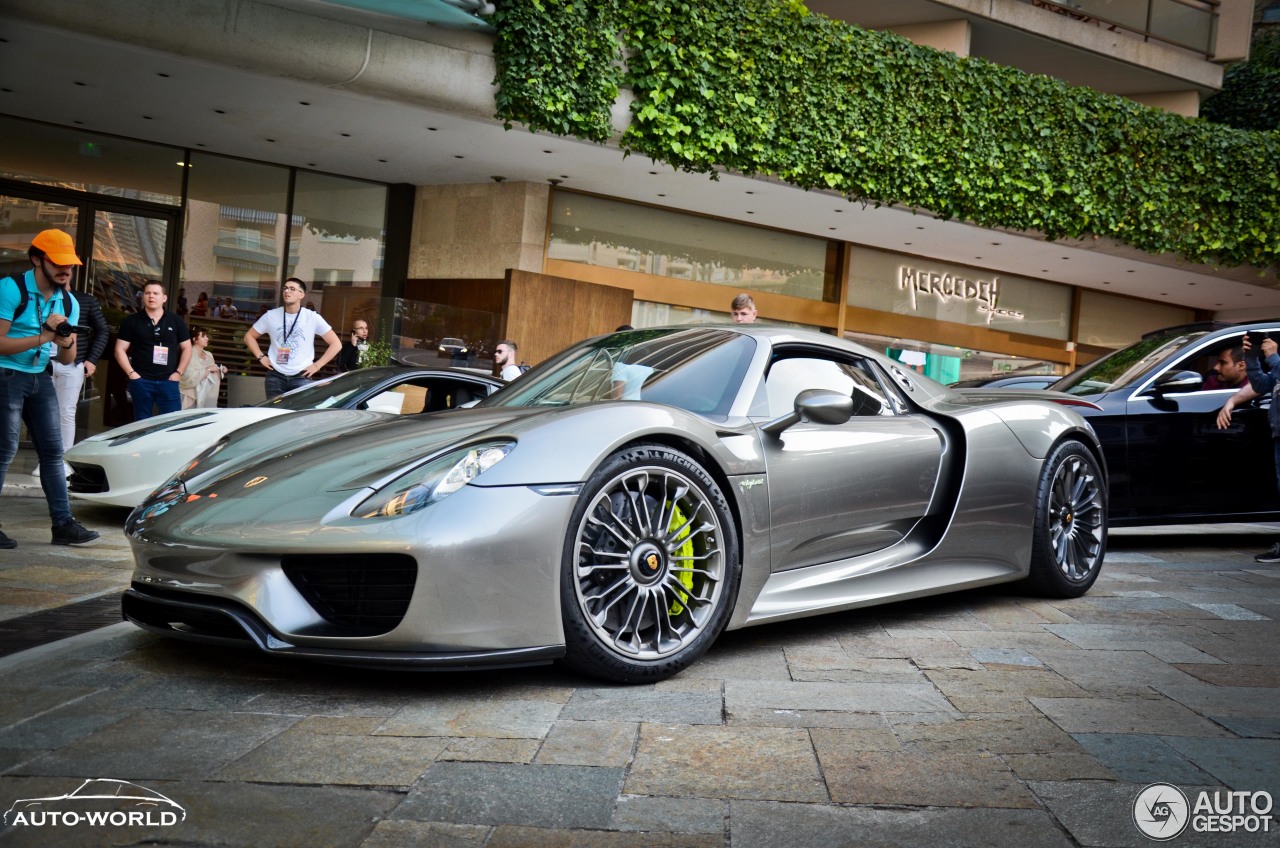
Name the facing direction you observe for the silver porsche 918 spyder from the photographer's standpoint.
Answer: facing the viewer and to the left of the viewer

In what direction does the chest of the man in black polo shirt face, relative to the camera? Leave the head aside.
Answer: toward the camera

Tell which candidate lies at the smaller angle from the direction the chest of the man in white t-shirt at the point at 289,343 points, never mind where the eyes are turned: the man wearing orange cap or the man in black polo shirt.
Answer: the man wearing orange cap

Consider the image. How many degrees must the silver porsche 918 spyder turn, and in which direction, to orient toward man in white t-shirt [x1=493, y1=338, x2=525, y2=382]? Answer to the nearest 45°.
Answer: approximately 135° to its right

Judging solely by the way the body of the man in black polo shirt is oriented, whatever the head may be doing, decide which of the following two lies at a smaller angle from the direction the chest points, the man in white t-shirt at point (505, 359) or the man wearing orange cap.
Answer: the man wearing orange cap

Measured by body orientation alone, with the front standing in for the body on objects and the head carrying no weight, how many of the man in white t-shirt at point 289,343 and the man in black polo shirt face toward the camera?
2

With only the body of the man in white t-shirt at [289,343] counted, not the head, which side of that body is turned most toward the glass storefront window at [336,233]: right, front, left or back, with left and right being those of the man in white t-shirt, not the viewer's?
back

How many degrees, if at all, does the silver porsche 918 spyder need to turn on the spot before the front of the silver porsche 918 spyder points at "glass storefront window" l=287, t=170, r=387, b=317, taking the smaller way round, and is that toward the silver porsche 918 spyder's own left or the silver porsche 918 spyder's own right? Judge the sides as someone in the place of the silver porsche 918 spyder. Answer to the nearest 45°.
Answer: approximately 135° to the silver porsche 918 spyder's own right

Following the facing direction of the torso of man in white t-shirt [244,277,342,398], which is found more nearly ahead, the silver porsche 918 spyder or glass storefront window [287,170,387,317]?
the silver porsche 918 spyder

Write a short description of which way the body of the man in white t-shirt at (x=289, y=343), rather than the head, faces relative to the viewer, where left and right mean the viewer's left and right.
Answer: facing the viewer

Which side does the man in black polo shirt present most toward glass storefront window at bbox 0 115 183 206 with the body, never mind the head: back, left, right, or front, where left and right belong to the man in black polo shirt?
back
